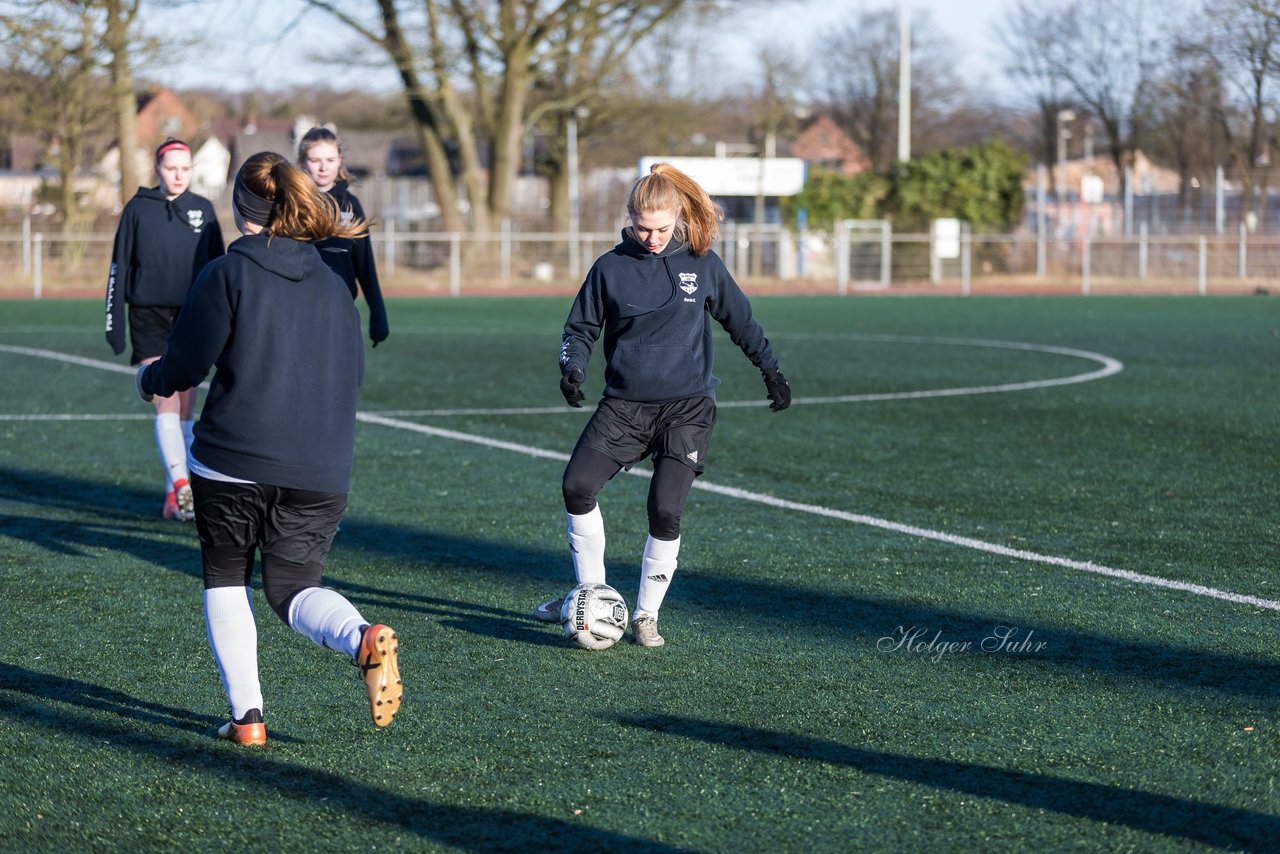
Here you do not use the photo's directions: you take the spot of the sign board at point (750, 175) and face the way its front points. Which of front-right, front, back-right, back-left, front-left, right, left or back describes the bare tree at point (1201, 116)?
left

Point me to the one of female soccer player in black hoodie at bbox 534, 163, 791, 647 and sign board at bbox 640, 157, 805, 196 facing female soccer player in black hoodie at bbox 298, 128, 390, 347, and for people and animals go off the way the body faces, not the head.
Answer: the sign board

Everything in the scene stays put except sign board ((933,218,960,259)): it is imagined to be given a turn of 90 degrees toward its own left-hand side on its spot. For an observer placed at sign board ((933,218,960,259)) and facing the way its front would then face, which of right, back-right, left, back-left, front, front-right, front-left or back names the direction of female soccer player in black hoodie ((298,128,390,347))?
right

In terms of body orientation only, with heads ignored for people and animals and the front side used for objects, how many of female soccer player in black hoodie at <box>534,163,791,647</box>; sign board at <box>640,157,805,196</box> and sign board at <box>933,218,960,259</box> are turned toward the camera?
3

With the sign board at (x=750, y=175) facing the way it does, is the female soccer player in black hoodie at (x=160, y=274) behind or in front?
in front

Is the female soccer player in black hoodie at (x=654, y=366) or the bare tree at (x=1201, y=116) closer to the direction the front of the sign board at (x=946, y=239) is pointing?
the female soccer player in black hoodie

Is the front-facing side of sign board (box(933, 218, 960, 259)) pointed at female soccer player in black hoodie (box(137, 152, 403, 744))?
yes

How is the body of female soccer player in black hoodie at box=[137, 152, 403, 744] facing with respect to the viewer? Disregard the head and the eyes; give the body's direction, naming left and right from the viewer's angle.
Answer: facing away from the viewer and to the left of the viewer

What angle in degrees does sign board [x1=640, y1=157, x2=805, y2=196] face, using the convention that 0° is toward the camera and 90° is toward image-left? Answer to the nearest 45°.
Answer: approximately 0°

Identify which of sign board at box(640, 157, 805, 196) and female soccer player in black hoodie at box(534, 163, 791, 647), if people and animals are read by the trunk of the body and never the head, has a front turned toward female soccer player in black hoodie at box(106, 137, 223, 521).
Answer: the sign board

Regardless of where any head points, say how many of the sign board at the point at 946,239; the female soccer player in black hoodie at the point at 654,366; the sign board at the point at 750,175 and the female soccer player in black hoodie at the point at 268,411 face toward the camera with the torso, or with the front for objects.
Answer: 3
